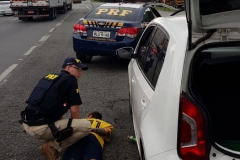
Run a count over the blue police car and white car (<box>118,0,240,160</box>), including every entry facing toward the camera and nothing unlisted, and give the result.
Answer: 0

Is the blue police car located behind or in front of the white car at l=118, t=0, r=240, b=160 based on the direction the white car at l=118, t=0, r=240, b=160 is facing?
in front

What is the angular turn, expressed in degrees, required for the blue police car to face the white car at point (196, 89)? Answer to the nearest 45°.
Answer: approximately 135° to its right

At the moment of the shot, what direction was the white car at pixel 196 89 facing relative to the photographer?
facing away from the viewer and to the left of the viewer

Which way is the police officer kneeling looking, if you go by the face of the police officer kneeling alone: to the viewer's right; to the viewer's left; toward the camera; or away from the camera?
to the viewer's right

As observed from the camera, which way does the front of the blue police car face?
facing away from the viewer and to the right of the viewer

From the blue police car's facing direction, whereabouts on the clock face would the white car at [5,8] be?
The white car is roughly at 10 o'clock from the blue police car.

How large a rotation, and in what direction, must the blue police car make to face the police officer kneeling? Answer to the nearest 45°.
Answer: approximately 135° to its right

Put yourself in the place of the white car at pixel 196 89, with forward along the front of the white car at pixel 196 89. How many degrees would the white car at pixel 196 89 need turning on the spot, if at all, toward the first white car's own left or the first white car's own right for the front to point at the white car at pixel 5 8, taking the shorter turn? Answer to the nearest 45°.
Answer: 0° — it already faces it

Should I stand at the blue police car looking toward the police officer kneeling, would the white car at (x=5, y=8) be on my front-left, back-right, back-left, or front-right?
back-right
